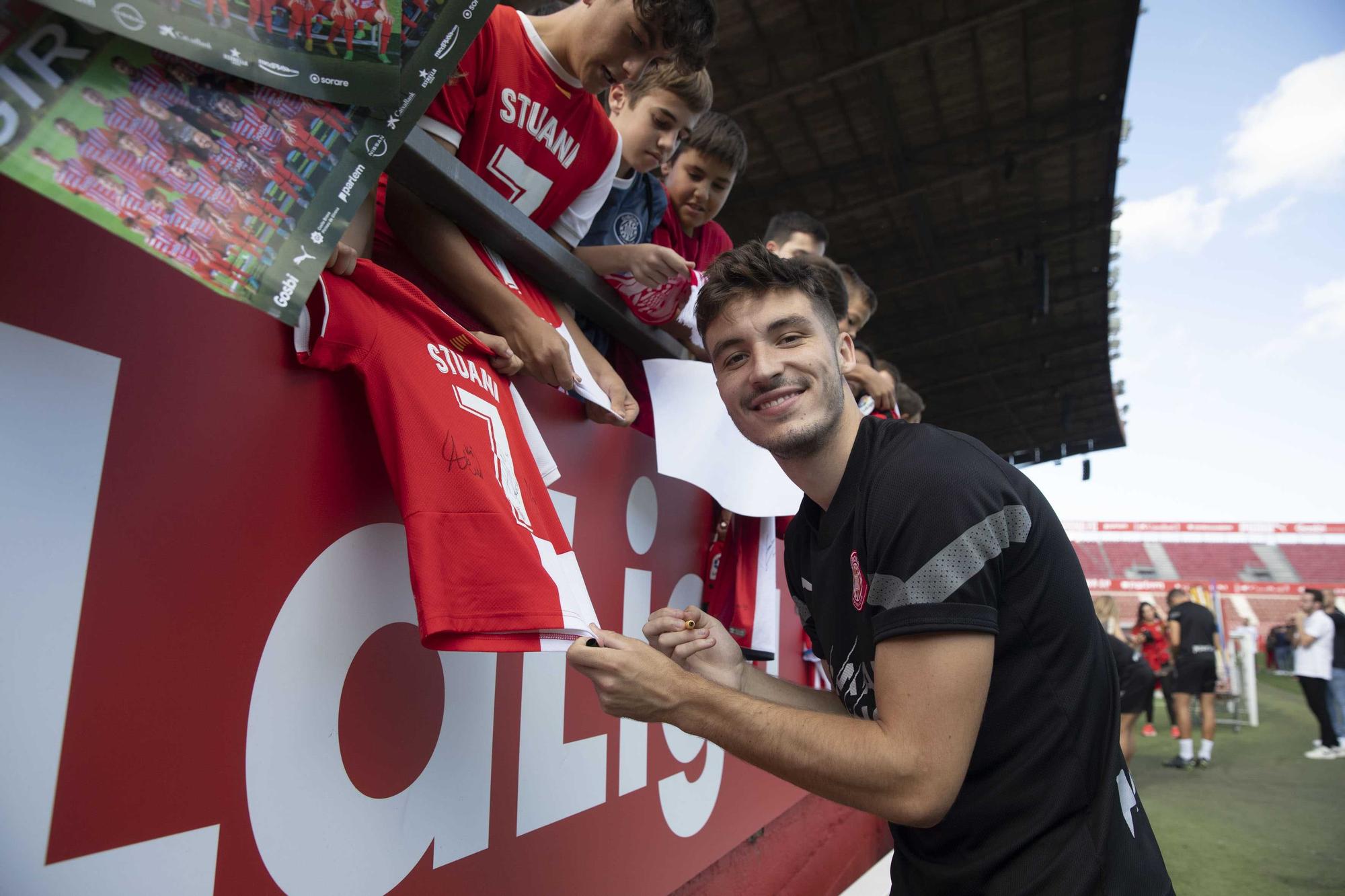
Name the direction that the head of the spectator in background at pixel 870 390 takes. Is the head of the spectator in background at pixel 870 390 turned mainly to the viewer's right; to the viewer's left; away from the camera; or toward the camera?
toward the camera

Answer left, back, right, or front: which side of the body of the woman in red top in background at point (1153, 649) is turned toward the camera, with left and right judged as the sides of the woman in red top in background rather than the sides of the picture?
front

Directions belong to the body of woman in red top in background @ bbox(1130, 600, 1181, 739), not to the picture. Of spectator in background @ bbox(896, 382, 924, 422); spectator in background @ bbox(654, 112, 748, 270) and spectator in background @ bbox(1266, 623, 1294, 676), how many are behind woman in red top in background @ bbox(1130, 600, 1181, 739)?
1

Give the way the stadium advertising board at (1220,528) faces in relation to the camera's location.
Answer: facing the viewer

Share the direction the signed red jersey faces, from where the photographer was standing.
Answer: facing away from the viewer and to the left of the viewer

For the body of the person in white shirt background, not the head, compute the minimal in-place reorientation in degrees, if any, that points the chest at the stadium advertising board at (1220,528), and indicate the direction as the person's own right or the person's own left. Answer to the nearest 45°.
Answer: approximately 90° to the person's own right

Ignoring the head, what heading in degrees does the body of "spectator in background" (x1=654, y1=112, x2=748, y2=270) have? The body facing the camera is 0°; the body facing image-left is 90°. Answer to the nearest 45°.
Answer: approximately 315°

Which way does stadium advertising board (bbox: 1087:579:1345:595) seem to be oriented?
toward the camera

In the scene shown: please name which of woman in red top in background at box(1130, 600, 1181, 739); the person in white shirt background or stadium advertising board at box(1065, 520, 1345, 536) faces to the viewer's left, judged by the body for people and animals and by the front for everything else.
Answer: the person in white shirt background

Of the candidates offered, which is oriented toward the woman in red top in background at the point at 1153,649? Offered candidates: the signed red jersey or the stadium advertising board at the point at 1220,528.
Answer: the stadium advertising board

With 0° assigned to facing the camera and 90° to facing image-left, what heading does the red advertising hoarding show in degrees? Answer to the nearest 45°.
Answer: approximately 315°

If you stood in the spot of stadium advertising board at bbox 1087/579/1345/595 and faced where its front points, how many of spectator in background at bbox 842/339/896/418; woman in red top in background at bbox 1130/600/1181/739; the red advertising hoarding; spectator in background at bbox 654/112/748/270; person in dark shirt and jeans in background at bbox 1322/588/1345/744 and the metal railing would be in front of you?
6

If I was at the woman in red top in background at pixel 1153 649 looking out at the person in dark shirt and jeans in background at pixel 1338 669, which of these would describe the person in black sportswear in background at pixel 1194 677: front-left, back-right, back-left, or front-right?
front-right

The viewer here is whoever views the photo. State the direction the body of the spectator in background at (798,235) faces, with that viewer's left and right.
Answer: facing the viewer and to the right of the viewer
